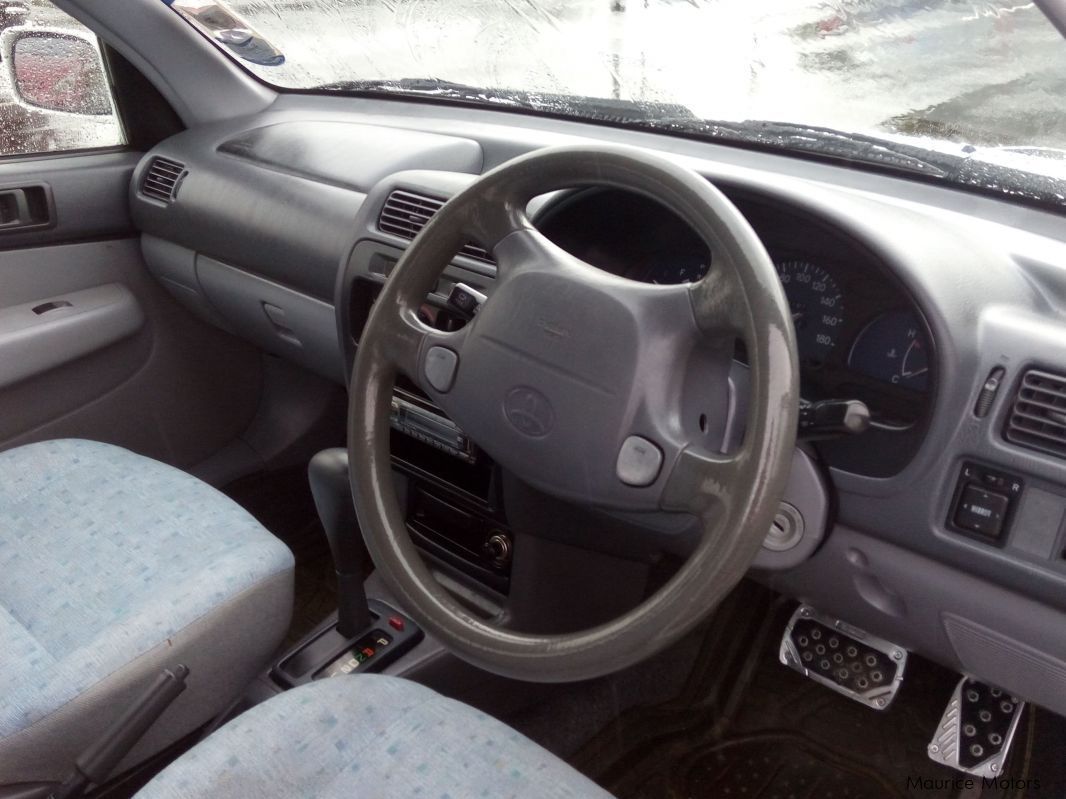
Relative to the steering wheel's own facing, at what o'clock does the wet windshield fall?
The wet windshield is roughly at 5 o'clock from the steering wheel.

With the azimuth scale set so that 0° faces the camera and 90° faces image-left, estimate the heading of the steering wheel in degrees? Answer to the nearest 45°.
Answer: approximately 45°

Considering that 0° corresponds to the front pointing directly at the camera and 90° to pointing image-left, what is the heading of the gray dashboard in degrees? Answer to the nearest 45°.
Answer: approximately 45°

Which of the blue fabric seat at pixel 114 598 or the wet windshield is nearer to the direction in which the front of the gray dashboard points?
the blue fabric seat
